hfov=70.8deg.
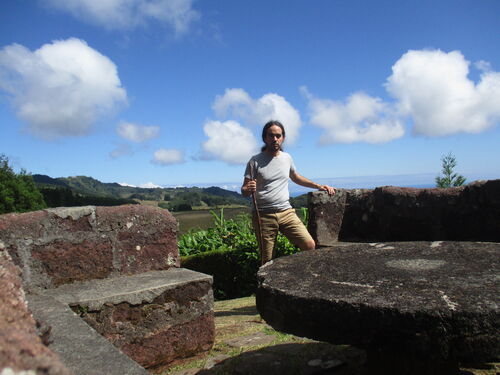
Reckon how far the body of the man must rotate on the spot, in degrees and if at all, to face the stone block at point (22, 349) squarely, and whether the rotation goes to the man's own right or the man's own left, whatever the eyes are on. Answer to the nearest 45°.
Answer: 0° — they already face it

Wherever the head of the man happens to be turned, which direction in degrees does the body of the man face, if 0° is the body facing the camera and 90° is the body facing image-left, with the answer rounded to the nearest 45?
approximately 0°

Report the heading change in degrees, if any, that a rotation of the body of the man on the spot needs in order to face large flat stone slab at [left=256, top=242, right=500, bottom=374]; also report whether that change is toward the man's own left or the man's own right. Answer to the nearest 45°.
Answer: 0° — they already face it

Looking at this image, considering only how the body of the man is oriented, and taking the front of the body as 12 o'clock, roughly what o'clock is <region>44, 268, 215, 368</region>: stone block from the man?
The stone block is roughly at 1 o'clock from the man.

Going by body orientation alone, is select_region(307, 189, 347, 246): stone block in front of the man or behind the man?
behind
